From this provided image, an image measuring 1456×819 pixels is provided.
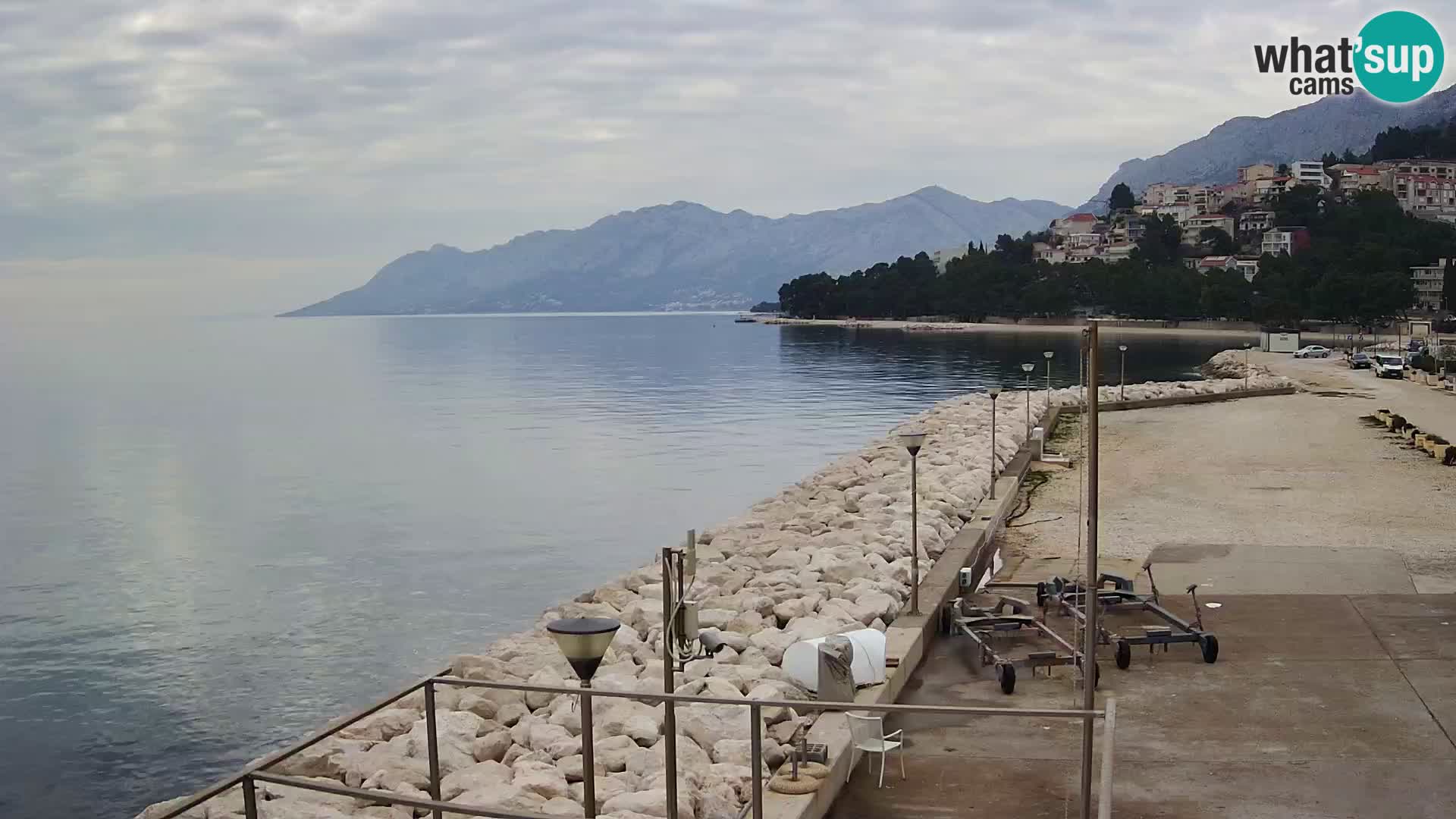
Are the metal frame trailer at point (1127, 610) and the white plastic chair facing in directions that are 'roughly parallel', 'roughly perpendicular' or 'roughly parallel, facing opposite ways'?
roughly perpendicular

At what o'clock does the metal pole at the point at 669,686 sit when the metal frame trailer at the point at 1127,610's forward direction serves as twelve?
The metal pole is roughly at 8 o'clock from the metal frame trailer.

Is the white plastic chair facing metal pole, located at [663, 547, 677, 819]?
no

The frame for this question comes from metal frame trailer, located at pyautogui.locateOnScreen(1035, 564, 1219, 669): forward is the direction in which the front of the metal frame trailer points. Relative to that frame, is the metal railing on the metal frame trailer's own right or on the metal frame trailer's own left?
on the metal frame trailer's own left

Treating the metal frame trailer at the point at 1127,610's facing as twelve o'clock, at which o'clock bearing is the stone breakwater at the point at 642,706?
The stone breakwater is roughly at 9 o'clock from the metal frame trailer.

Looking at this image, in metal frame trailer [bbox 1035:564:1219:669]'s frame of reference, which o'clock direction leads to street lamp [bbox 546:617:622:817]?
The street lamp is roughly at 8 o'clock from the metal frame trailer.

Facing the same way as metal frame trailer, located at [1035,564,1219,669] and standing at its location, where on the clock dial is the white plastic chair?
The white plastic chair is roughly at 8 o'clock from the metal frame trailer.

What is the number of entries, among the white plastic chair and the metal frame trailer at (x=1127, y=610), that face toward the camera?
0

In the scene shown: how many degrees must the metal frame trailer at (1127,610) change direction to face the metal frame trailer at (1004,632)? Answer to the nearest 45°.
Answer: approximately 90° to its left

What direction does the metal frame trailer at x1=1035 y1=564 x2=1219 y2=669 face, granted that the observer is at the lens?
facing away from the viewer and to the left of the viewer
